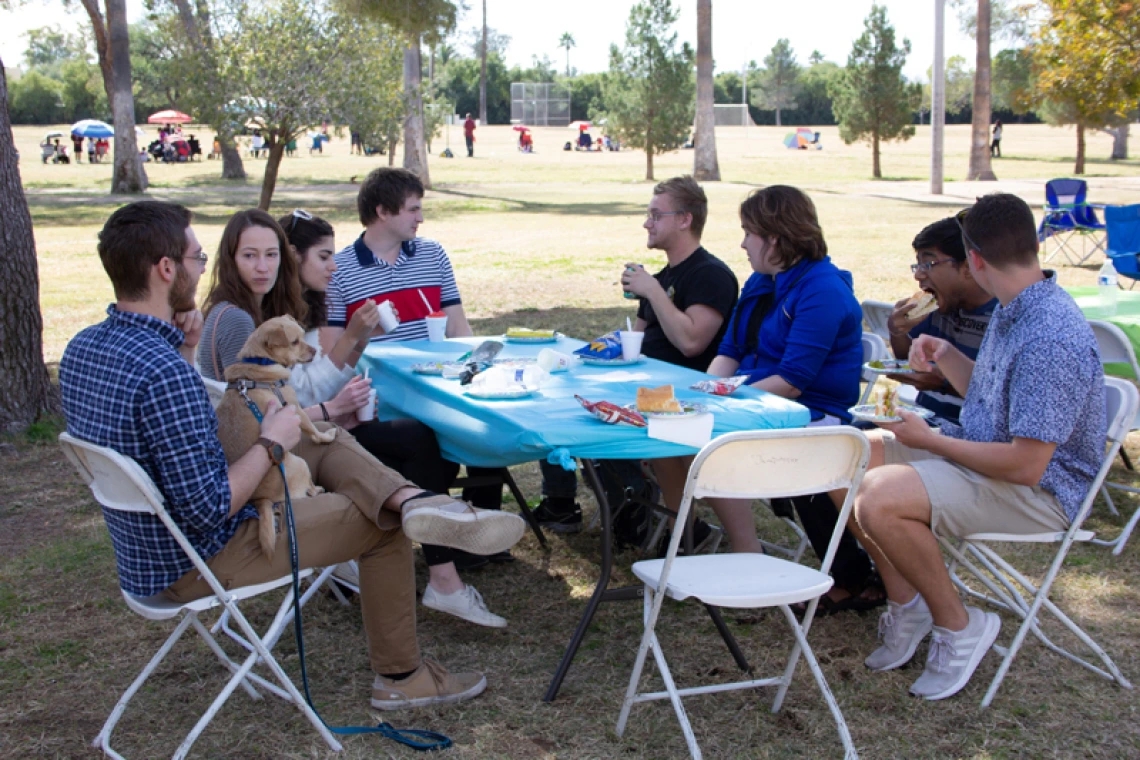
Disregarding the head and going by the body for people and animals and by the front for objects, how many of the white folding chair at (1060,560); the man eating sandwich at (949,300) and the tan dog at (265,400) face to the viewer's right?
1

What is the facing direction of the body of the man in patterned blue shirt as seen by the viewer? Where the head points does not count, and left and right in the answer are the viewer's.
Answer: facing to the left of the viewer

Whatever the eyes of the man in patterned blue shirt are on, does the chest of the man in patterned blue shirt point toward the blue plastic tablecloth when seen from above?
yes

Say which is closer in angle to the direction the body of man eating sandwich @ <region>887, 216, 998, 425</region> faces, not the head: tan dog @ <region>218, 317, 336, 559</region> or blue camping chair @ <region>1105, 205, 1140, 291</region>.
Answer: the tan dog

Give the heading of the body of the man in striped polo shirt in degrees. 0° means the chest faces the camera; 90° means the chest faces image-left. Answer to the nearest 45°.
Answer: approximately 0°

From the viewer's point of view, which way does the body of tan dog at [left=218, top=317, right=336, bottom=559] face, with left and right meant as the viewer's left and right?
facing to the right of the viewer

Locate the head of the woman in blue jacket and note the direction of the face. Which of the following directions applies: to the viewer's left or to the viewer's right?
to the viewer's left

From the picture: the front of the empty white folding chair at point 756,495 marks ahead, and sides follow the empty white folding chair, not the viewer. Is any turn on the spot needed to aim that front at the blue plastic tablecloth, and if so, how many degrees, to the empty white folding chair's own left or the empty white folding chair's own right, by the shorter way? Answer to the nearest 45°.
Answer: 0° — it already faces it

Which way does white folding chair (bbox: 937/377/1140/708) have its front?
to the viewer's left

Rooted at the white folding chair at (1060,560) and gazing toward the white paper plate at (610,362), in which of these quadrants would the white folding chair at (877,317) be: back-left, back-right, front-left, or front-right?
front-right

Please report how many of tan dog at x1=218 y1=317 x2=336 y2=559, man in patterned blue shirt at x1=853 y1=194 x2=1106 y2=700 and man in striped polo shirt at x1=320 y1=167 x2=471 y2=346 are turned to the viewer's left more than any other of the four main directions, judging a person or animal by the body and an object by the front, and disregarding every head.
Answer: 1

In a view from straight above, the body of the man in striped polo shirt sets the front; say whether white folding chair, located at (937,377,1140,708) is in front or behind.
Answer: in front

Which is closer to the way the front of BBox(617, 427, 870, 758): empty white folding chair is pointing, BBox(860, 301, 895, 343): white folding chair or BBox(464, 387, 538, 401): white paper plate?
the white paper plate

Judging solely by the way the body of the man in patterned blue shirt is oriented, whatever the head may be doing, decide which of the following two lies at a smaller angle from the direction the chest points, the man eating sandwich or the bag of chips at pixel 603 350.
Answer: the bag of chips

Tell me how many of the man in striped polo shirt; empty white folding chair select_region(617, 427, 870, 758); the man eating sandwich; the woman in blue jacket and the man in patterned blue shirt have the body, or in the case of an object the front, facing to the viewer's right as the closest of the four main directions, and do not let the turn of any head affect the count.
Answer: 0

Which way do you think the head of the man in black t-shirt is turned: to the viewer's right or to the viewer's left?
to the viewer's left

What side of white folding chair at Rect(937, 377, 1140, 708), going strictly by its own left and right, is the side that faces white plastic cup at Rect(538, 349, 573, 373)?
front
